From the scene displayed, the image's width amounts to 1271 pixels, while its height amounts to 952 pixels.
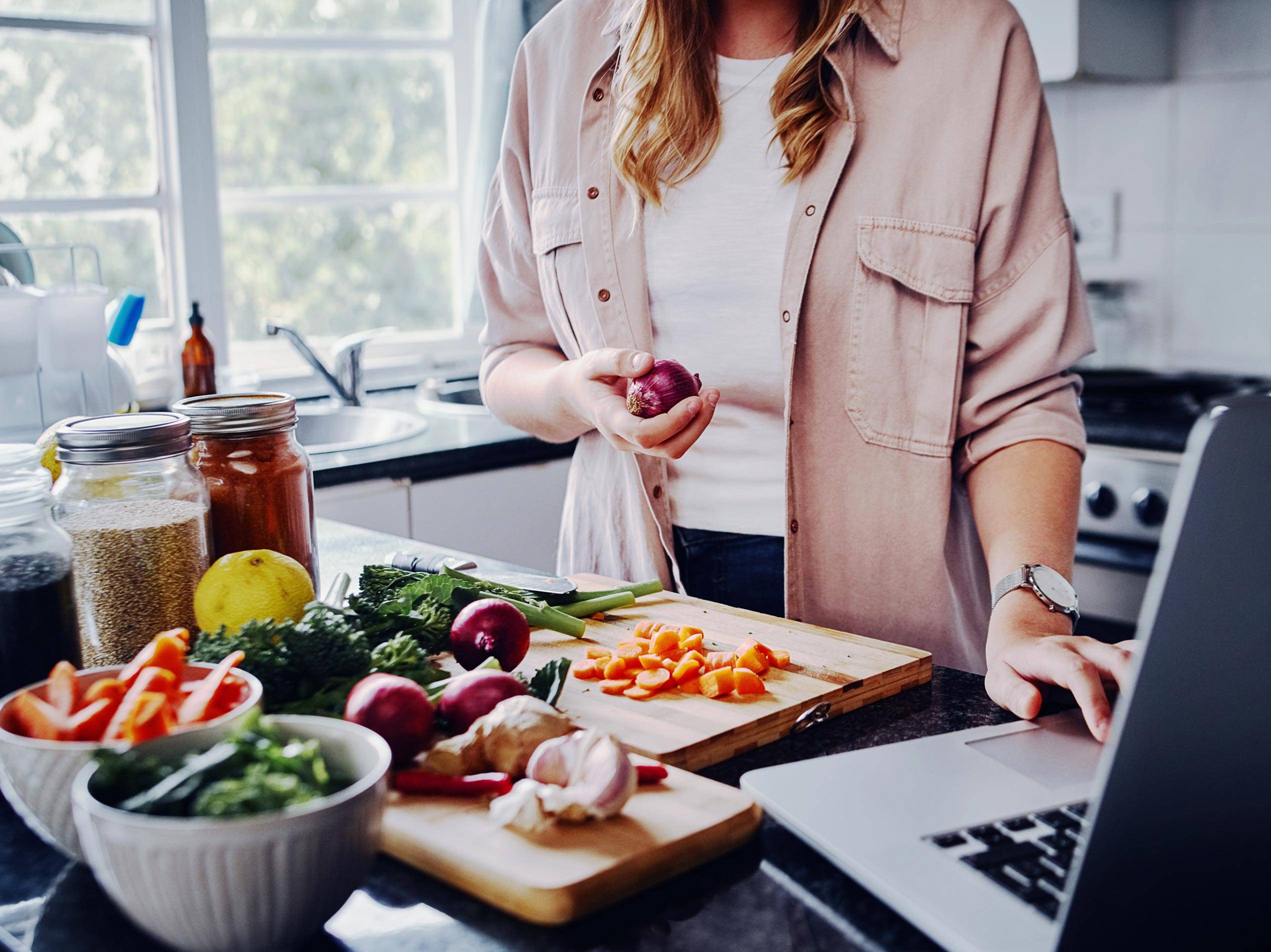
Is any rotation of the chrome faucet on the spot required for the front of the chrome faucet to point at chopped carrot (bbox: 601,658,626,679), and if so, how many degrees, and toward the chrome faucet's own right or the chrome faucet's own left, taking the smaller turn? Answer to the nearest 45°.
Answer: approximately 90° to the chrome faucet's own left

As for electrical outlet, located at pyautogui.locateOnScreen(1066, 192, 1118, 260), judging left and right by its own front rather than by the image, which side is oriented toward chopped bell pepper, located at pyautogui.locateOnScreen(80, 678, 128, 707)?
front

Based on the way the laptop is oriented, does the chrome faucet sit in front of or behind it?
in front

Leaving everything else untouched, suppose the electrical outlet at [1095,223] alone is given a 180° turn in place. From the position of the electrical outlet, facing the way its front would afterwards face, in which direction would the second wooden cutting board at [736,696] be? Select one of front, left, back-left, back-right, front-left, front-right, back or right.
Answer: back

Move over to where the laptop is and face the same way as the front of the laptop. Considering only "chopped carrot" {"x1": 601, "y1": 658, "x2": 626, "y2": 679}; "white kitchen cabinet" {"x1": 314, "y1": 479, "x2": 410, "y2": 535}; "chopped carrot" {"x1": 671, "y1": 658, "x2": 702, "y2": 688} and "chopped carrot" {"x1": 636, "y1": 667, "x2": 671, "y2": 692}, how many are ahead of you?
4

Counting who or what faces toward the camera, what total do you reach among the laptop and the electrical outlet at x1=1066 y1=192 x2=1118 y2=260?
1

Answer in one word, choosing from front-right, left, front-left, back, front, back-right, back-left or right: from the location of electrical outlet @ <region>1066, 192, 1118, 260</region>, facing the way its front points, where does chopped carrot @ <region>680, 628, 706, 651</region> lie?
front

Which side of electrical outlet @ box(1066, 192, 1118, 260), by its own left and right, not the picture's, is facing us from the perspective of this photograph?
front

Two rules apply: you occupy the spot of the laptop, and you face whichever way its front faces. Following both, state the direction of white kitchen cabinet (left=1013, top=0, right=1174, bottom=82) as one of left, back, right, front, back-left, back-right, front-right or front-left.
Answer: front-right

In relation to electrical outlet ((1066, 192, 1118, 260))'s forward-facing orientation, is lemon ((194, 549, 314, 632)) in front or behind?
in front

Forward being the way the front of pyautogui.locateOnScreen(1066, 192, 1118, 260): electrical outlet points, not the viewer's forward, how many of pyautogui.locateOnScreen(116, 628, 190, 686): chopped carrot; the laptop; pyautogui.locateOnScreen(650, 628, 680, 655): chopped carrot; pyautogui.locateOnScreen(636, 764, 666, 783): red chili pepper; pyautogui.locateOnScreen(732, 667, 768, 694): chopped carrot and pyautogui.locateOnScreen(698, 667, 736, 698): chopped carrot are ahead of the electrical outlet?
6

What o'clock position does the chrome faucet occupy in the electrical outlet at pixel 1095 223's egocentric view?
The chrome faucet is roughly at 2 o'clock from the electrical outlet.

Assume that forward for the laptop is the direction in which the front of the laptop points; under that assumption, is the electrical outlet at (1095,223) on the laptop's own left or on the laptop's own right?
on the laptop's own right
